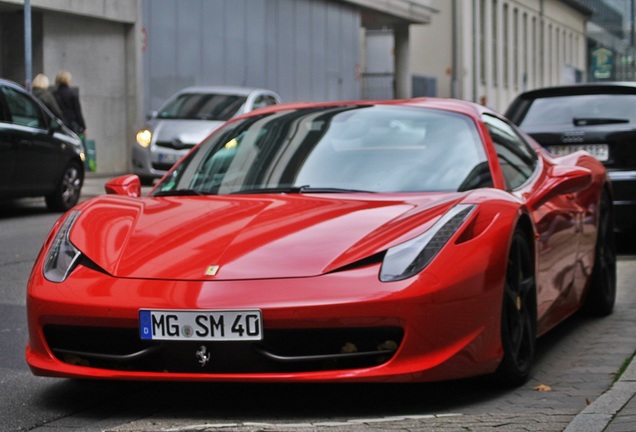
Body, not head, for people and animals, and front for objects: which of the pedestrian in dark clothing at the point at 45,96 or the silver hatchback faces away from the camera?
the pedestrian in dark clothing

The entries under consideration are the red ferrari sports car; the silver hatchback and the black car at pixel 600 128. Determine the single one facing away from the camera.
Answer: the black car

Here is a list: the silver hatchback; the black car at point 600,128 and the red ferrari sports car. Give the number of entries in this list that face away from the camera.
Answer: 1

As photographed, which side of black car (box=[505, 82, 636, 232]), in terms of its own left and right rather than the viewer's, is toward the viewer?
back

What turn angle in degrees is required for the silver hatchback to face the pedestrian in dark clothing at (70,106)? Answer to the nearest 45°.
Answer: approximately 45° to its right

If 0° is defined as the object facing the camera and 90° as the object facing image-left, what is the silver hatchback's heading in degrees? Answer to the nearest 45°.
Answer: approximately 45°

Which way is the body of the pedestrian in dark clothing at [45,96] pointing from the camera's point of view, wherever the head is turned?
away from the camera

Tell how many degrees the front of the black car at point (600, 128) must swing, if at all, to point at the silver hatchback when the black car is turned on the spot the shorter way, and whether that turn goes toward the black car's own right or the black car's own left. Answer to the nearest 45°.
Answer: approximately 45° to the black car's own left

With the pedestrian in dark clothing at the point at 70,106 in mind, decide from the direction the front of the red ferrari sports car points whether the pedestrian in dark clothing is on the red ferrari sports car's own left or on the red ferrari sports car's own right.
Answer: on the red ferrari sports car's own right

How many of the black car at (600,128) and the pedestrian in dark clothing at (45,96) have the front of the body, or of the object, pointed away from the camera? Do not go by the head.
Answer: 2

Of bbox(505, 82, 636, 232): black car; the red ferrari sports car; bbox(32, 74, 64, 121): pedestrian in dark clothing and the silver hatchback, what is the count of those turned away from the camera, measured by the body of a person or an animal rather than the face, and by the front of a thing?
2

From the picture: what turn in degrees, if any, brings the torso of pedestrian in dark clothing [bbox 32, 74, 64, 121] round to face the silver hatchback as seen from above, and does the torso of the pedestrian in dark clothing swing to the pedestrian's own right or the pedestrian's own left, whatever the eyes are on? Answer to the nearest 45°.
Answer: approximately 90° to the pedestrian's own right
